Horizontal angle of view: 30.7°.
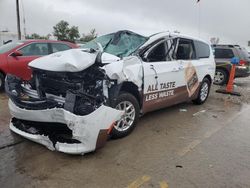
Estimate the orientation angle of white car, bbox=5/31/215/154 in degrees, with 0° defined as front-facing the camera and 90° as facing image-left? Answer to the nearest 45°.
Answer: approximately 45°

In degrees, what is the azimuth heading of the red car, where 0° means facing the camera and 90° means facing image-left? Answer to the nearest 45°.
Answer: approximately 45°

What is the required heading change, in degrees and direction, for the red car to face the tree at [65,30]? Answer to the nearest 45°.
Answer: approximately 135° to its right

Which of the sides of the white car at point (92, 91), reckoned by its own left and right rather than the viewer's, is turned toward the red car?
right

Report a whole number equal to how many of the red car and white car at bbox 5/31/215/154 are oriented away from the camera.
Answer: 0

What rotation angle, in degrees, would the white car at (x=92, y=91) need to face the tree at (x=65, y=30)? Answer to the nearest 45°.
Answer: approximately 135° to its right

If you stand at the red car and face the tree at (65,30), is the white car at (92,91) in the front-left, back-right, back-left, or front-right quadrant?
back-right

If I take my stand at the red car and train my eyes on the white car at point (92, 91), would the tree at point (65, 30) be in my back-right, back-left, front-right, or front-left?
back-left

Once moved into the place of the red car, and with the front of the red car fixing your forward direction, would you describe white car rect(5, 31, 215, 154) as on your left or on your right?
on your left
